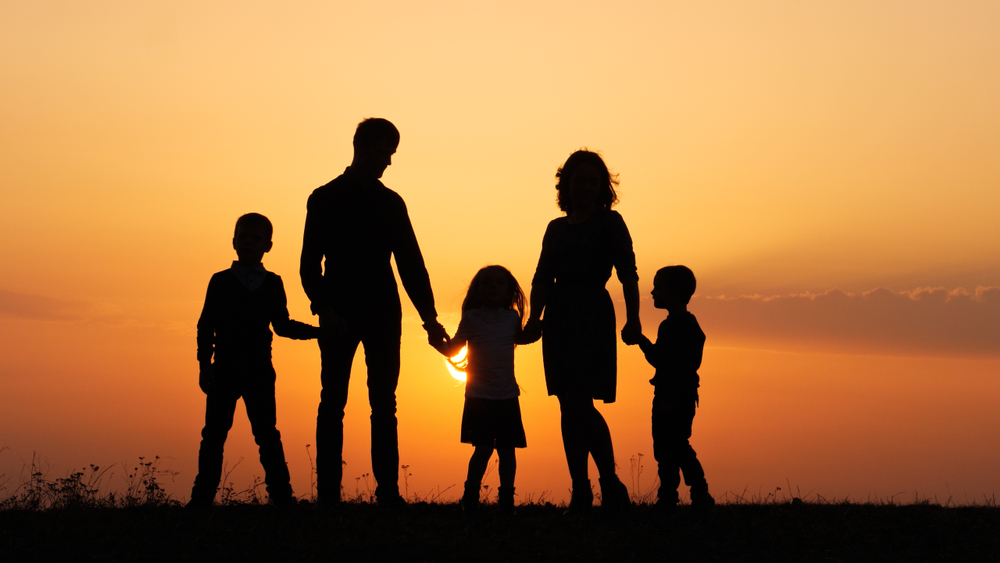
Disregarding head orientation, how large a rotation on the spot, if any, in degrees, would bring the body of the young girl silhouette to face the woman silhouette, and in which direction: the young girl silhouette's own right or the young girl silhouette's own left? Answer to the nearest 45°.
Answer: approximately 90° to the young girl silhouette's own left

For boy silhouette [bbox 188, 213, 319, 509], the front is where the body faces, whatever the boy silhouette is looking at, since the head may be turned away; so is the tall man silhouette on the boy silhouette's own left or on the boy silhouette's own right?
on the boy silhouette's own left

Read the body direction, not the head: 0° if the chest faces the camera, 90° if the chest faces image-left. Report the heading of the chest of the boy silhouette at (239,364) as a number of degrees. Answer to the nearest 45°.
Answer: approximately 0°

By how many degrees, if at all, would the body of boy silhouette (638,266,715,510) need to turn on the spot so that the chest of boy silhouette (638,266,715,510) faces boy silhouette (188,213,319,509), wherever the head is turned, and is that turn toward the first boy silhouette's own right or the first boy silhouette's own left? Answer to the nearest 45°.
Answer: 0° — they already face them

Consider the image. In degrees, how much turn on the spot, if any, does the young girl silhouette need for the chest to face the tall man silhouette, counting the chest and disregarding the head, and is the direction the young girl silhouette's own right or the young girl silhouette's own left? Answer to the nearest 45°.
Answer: approximately 90° to the young girl silhouette's own right

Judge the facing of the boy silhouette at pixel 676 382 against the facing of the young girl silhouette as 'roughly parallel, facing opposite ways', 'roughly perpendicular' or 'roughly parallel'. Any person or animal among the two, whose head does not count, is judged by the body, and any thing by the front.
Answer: roughly perpendicular

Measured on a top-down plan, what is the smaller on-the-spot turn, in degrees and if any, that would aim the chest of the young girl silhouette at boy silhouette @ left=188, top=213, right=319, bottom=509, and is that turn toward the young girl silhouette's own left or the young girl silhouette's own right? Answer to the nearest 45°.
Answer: approximately 90° to the young girl silhouette's own right

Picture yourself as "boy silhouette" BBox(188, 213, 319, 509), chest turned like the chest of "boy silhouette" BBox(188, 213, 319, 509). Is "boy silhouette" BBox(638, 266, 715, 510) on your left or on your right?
on your left

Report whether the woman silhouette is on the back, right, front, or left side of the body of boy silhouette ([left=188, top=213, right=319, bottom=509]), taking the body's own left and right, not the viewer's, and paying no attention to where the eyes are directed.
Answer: left

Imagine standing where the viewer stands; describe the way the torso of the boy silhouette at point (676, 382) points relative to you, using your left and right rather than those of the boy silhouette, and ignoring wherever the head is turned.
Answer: facing to the left of the viewer

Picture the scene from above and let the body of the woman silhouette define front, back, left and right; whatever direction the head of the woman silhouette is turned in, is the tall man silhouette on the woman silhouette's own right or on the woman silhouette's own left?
on the woman silhouette's own right
